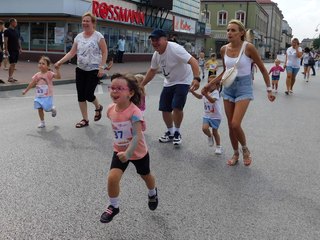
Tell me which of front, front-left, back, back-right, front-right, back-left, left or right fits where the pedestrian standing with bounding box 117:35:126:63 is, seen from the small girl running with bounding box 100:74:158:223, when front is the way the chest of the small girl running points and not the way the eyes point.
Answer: back-right

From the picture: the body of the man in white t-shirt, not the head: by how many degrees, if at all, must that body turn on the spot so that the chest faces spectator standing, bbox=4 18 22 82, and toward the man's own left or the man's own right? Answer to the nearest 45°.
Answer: approximately 90° to the man's own right

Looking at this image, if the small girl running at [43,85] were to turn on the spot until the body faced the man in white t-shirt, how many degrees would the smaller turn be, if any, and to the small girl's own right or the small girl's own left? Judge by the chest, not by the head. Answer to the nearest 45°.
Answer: approximately 90° to the small girl's own left

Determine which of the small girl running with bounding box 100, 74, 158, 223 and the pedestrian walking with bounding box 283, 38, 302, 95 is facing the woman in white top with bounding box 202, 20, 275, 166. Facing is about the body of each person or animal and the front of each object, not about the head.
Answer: the pedestrian walking

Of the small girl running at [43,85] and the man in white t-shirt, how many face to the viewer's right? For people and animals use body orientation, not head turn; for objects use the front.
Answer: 0

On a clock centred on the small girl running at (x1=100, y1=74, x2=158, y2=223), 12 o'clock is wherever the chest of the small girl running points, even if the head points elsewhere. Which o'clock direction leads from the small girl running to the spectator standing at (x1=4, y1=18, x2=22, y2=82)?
The spectator standing is roughly at 4 o'clock from the small girl running.

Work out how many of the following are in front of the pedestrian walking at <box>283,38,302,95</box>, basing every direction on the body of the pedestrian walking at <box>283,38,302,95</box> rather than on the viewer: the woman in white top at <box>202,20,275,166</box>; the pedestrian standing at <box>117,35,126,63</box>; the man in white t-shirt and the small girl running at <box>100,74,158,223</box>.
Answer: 3

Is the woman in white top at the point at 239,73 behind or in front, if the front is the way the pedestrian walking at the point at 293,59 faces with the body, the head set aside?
in front

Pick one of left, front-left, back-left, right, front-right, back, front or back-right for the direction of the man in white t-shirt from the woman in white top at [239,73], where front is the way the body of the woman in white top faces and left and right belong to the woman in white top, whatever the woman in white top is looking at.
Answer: right

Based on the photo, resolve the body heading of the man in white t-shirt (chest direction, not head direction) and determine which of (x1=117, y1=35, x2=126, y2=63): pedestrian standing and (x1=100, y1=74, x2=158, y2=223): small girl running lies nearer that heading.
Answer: the small girl running

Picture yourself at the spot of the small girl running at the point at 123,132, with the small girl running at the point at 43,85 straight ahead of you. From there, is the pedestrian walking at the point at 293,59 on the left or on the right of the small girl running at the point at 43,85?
right
